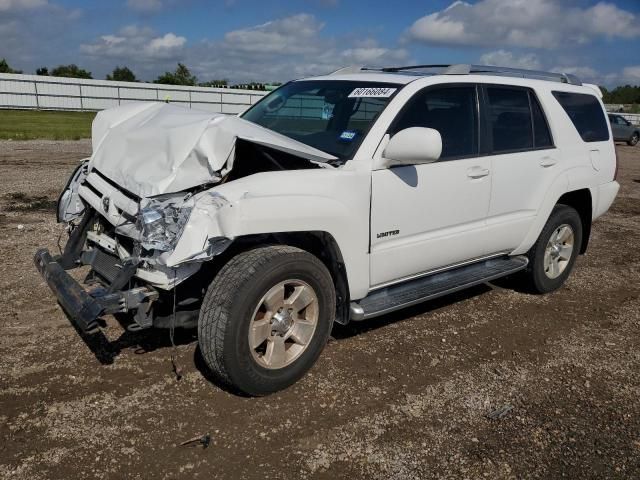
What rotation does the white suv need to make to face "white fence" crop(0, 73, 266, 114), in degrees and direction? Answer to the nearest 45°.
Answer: approximately 90° to its right

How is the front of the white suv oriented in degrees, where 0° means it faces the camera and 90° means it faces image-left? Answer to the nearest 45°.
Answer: approximately 45°
